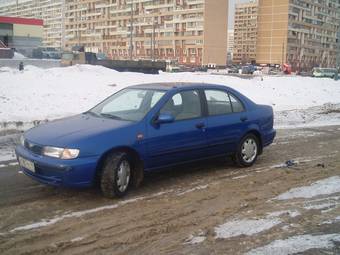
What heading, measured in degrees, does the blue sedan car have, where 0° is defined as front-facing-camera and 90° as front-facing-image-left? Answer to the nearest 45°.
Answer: approximately 45°
